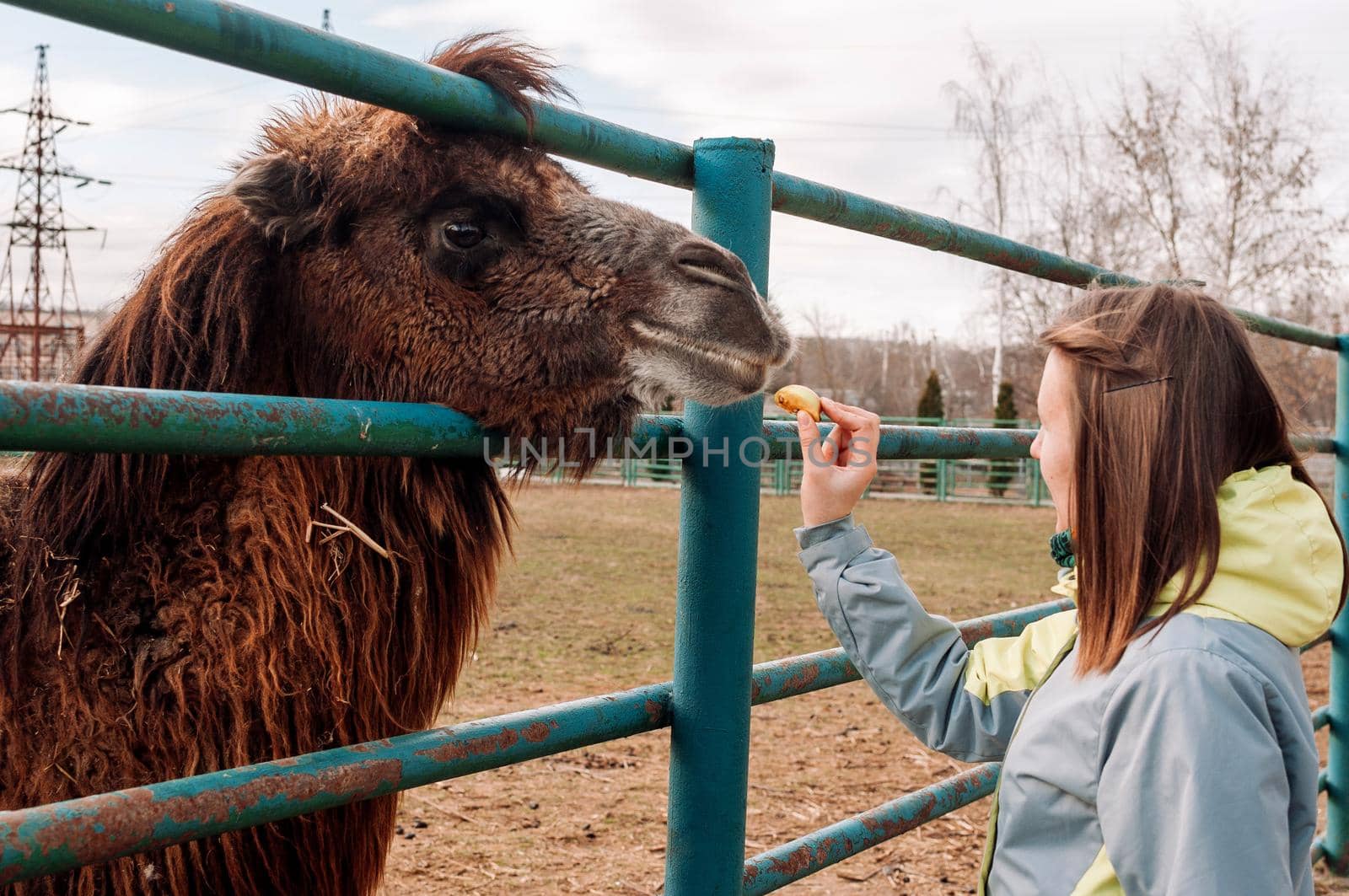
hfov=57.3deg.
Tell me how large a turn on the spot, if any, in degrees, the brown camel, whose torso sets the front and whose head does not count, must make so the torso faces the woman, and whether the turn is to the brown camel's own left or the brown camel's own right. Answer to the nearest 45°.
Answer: approximately 45° to the brown camel's own right

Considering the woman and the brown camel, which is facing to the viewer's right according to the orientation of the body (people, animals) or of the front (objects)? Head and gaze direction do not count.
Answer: the brown camel

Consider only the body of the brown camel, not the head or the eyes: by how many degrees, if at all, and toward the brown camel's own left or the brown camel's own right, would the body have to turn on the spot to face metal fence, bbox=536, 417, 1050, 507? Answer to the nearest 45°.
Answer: approximately 45° to the brown camel's own left

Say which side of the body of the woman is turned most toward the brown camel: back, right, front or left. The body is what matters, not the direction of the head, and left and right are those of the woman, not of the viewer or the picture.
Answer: front

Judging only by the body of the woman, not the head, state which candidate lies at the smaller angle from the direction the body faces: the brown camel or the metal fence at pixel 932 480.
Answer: the brown camel

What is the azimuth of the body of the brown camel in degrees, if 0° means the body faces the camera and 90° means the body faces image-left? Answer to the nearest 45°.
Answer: approximately 270°

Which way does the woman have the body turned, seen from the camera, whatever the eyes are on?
to the viewer's left

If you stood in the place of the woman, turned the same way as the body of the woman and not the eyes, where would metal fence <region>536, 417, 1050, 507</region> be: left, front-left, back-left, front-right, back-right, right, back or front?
right
